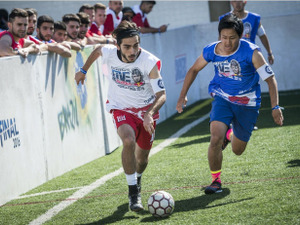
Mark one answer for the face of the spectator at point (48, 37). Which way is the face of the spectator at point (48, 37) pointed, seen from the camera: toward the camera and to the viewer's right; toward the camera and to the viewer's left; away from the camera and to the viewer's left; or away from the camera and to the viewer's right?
toward the camera and to the viewer's right

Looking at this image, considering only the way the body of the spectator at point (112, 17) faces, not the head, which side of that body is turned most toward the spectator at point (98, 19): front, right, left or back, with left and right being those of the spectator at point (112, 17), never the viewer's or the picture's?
right

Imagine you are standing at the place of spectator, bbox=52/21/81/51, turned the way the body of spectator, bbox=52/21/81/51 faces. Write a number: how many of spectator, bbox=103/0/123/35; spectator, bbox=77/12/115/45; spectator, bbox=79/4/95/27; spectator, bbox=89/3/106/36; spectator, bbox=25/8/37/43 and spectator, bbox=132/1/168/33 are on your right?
1

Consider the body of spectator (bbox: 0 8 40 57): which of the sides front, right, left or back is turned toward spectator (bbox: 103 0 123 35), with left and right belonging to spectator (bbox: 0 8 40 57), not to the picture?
left

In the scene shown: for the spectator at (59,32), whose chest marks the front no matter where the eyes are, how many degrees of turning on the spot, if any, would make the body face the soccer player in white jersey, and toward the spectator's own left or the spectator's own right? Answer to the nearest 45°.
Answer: approximately 45° to the spectator's own right

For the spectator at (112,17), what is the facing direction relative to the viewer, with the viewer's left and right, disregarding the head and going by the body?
facing the viewer and to the right of the viewer

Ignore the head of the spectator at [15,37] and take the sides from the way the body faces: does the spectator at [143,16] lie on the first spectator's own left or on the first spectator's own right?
on the first spectator's own left

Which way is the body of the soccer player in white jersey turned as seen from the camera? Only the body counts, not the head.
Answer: toward the camera

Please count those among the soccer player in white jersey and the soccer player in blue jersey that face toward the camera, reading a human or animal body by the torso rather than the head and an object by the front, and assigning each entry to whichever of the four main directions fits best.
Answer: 2

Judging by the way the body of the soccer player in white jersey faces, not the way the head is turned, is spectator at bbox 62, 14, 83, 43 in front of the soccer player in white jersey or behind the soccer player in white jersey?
behind

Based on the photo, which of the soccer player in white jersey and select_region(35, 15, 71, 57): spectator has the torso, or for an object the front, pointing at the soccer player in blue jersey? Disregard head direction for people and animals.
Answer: the spectator

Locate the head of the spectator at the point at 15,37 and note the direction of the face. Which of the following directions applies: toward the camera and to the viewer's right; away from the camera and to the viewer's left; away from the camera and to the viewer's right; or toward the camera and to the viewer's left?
toward the camera and to the viewer's right

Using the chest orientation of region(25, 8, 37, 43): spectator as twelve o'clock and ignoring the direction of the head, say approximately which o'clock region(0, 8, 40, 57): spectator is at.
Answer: region(0, 8, 40, 57): spectator is roughly at 2 o'clock from region(25, 8, 37, 43): spectator.

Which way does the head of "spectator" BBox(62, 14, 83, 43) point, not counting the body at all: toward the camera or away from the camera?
toward the camera

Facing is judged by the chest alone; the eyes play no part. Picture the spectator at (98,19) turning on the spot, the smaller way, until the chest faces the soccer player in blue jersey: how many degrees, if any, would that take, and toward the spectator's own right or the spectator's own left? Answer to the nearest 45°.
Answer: approximately 45° to the spectator's own right

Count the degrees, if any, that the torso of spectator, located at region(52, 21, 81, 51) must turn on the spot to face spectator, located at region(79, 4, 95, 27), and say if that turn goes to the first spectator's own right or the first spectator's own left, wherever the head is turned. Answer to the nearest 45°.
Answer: approximately 135° to the first spectator's own left
